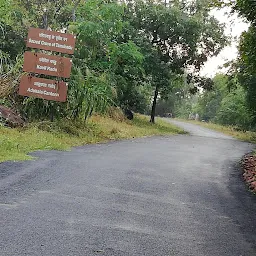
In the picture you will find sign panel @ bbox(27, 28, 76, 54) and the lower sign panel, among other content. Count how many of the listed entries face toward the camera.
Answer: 2

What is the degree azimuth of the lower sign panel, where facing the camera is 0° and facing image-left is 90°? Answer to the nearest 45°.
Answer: approximately 0°

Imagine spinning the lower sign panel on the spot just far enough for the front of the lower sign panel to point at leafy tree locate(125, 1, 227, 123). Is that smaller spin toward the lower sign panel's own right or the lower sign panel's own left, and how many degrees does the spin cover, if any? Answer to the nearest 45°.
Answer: approximately 135° to the lower sign panel's own left
